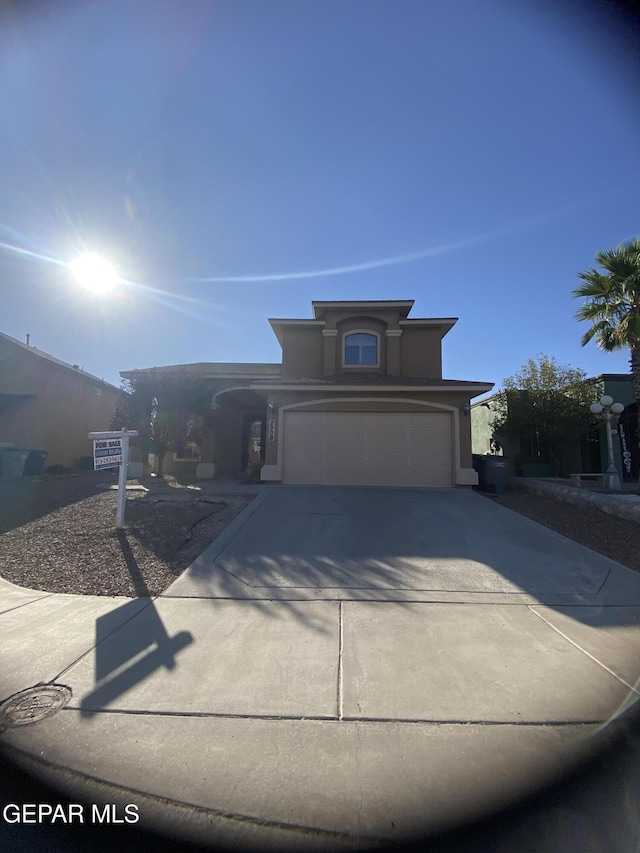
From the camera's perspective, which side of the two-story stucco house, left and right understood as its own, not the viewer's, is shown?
front

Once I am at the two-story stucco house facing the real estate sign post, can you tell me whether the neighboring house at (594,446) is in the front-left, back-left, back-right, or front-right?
back-left

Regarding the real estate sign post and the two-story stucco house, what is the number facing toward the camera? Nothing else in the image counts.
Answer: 2

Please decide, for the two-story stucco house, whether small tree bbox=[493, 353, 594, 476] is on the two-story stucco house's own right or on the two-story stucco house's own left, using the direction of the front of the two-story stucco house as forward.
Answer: on the two-story stucco house's own left

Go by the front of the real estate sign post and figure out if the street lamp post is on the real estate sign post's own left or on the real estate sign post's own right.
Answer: on the real estate sign post's own left

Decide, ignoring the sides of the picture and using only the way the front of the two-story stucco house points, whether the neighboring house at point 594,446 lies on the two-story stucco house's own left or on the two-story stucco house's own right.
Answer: on the two-story stucco house's own left

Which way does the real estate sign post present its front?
toward the camera

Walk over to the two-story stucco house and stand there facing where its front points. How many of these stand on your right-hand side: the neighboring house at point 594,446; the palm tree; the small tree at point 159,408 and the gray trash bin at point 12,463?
2

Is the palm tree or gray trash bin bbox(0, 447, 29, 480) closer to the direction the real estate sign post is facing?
the palm tree

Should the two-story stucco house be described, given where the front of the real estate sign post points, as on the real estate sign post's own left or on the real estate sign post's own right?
on the real estate sign post's own left

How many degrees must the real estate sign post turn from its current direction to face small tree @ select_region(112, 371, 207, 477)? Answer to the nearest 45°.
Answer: approximately 180°

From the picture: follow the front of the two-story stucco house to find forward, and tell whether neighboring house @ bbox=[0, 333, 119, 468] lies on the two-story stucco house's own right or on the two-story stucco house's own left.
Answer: on the two-story stucco house's own right

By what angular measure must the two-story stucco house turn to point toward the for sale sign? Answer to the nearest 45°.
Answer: approximately 45° to its right

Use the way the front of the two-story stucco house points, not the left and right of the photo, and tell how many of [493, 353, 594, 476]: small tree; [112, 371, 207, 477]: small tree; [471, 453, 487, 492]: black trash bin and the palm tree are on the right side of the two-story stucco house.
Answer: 1
